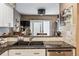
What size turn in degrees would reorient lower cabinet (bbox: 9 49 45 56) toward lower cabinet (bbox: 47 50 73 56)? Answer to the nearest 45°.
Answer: approximately 90° to its left

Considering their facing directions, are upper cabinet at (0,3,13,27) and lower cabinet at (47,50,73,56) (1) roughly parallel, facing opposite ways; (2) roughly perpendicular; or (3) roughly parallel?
roughly perpendicular

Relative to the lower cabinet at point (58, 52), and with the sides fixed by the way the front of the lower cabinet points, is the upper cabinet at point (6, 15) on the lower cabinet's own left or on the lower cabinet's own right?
on the lower cabinet's own right

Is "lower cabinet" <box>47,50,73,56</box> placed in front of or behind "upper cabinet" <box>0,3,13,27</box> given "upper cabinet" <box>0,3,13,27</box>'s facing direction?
in front

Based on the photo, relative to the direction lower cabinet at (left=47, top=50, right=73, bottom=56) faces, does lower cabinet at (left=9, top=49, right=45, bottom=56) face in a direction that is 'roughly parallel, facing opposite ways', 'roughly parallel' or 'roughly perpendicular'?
roughly parallel

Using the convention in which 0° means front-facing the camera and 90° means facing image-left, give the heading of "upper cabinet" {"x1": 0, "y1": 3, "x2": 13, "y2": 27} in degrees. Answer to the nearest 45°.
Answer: approximately 315°

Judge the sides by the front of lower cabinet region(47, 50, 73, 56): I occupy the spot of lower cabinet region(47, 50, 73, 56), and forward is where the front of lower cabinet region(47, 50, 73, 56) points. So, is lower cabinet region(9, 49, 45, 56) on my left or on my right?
on my right

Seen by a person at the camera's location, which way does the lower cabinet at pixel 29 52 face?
facing the viewer

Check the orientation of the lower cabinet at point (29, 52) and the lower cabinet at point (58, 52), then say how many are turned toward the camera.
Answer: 2

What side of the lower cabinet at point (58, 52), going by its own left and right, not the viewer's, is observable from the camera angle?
front
